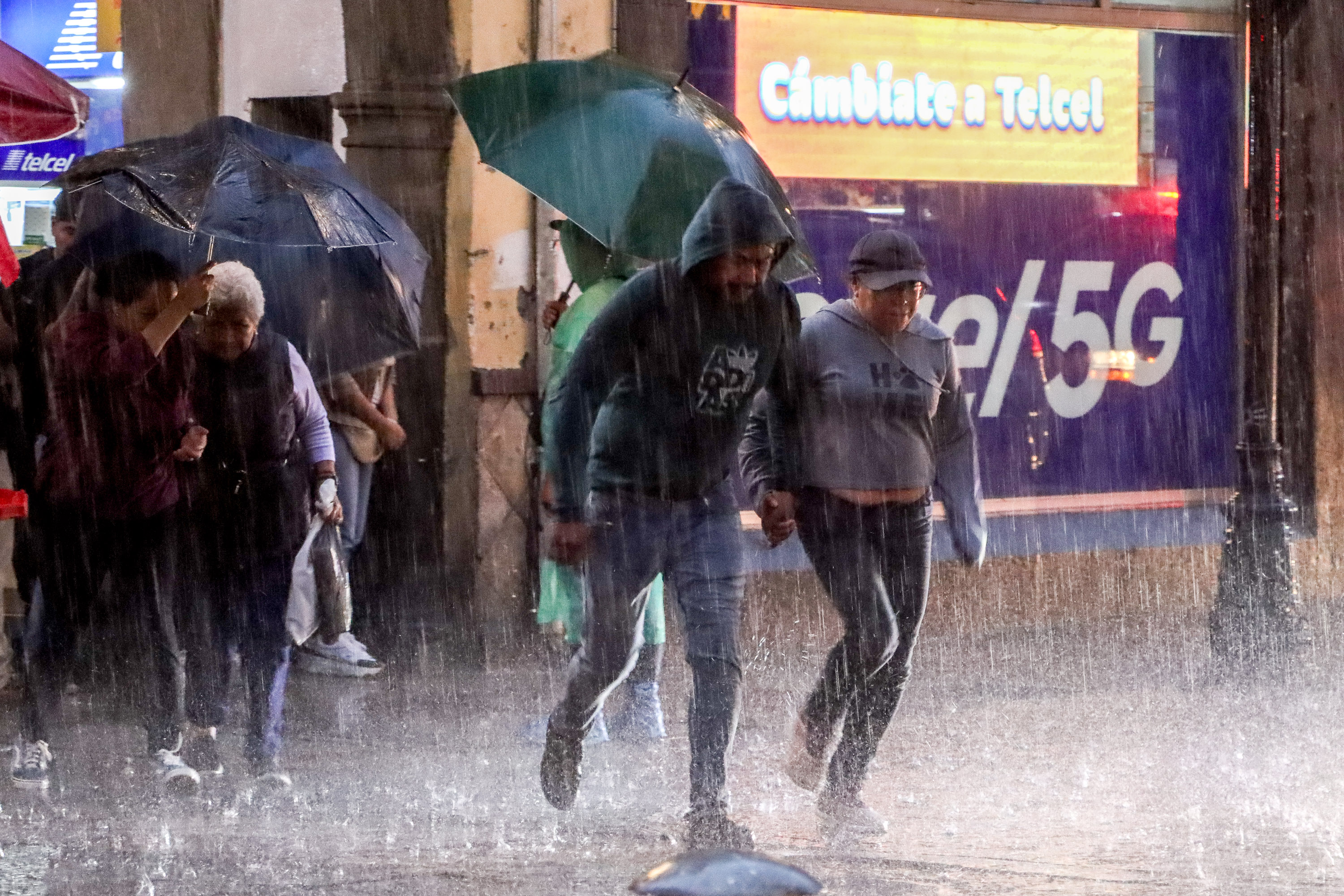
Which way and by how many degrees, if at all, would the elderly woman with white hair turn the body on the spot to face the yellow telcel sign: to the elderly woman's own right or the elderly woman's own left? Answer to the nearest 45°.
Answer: approximately 135° to the elderly woman's own left

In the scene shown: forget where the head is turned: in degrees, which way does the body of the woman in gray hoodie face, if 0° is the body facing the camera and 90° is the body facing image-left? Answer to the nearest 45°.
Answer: approximately 315°

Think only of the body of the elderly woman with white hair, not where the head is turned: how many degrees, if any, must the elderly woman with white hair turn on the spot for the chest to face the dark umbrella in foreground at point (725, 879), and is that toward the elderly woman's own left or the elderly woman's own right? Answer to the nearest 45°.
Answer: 0° — they already face it

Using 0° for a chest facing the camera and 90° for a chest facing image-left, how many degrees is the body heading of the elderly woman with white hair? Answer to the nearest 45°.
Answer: approximately 0°

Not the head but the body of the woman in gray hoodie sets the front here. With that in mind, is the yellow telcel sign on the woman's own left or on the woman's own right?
on the woman's own left

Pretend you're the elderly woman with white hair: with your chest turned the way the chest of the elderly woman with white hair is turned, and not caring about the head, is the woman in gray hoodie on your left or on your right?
on your left
